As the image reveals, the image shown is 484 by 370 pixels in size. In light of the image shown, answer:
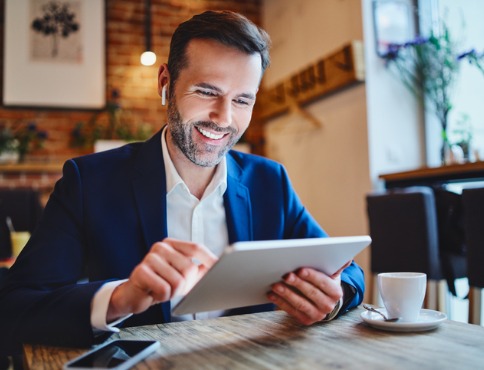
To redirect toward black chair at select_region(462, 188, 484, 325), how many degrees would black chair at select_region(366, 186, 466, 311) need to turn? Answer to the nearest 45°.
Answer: approximately 90° to its right

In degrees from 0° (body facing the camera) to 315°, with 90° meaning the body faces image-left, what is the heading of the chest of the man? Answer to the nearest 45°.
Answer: approximately 315°

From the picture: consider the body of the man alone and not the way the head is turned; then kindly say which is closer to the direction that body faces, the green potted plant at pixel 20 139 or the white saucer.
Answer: the white saucer

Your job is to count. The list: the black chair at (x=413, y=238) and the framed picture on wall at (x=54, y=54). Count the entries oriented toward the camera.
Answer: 1

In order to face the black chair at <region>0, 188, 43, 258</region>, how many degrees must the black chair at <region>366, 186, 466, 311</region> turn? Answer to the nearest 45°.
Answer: approximately 135° to its left

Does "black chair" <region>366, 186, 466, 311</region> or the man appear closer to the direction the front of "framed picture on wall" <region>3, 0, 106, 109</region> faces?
the man

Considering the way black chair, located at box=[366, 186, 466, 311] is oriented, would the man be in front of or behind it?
behind

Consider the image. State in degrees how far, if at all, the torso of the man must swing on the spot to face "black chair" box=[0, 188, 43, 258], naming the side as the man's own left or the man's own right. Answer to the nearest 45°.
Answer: approximately 180°

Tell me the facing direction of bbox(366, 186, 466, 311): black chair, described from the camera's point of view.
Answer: facing away from the viewer and to the right of the viewer

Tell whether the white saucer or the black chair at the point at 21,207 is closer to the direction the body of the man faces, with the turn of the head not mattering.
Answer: the white saucer

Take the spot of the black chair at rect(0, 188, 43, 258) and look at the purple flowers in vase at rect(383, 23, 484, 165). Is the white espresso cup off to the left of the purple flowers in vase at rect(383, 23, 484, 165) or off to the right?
right
